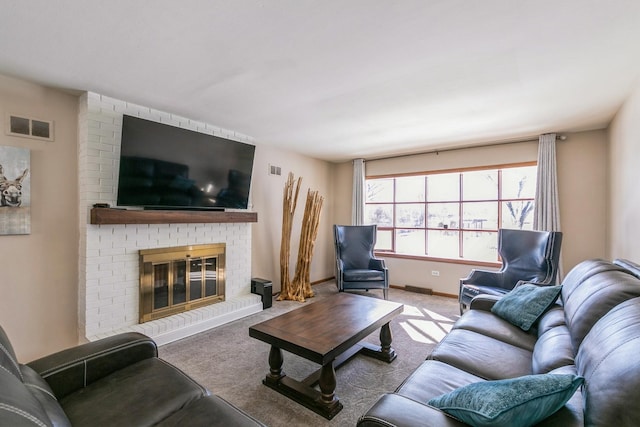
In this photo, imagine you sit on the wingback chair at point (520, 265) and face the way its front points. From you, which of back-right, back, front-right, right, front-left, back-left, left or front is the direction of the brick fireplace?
front

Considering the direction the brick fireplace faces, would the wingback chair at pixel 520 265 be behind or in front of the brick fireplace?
in front

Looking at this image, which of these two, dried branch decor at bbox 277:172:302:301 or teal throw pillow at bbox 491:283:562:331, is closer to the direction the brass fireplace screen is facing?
the teal throw pillow

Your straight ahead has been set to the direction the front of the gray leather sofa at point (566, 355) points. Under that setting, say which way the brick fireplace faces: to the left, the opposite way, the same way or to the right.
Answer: the opposite way

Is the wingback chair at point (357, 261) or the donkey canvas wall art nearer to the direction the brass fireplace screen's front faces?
the wingback chair

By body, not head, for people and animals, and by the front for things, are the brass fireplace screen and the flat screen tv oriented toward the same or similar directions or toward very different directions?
same or similar directions

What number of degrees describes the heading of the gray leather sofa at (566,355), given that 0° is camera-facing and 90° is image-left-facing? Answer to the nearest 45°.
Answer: approximately 90°

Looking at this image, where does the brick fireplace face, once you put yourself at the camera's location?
facing the viewer and to the right of the viewer

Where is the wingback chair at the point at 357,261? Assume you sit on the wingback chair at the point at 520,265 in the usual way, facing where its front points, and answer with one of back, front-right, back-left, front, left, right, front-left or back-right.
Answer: front-right

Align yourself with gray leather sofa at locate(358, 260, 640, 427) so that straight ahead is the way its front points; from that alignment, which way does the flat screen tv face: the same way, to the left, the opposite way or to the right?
the opposite way

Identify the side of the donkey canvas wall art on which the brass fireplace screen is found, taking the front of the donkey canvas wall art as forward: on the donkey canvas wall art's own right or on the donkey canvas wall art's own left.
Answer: on the donkey canvas wall art's own left

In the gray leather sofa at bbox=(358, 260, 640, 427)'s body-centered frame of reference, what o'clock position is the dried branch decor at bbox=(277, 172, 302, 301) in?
The dried branch decor is roughly at 1 o'clock from the gray leather sofa.

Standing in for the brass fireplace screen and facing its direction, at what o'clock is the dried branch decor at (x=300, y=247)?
The dried branch decor is roughly at 10 o'clock from the brass fireplace screen.

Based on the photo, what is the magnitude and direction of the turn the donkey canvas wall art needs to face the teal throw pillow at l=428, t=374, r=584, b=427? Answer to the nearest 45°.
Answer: approximately 45° to its right

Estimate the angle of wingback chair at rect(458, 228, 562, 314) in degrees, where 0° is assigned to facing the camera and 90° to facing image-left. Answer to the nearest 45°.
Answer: approximately 45°

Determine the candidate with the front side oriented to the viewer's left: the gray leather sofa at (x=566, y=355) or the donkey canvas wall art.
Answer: the gray leather sofa

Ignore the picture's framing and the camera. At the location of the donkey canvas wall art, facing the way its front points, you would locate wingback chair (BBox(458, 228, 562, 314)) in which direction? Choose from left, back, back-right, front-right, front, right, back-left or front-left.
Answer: front
